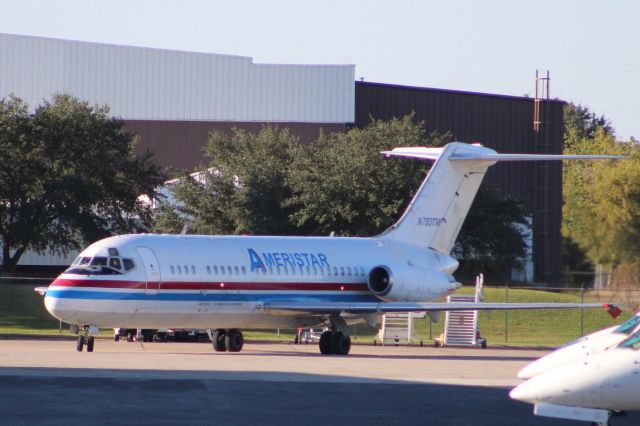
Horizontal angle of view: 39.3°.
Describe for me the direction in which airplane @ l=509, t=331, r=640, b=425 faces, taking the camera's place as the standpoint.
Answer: facing to the left of the viewer

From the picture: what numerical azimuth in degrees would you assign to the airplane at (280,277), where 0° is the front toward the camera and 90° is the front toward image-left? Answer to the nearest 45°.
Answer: approximately 45°

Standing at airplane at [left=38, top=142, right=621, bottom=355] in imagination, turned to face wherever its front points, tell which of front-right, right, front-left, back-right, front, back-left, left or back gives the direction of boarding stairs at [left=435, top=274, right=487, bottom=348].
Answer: back

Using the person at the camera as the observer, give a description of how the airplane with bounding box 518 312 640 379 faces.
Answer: facing to the left of the viewer

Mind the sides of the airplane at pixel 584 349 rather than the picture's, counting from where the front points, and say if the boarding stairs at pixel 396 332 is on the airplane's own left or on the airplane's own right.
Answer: on the airplane's own right

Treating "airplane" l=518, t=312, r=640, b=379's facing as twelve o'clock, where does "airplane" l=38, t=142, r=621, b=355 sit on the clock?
"airplane" l=38, t=142, r=621, b=355 is roughly at 2 o'clock from "airplane" l=518, t=312, r=640, b=379.

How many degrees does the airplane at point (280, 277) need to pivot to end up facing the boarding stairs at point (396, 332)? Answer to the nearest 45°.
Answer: approximately 180°

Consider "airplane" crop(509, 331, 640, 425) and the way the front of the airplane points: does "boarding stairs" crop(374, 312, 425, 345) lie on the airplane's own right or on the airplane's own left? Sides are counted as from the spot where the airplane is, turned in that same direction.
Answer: on the airplane's own right
